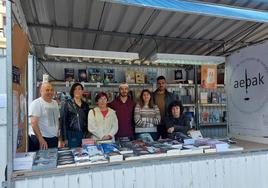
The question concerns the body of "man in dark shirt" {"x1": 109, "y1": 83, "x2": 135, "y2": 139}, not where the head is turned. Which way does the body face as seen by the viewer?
toward the camera

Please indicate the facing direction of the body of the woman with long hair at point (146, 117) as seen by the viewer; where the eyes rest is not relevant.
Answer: toward the camera

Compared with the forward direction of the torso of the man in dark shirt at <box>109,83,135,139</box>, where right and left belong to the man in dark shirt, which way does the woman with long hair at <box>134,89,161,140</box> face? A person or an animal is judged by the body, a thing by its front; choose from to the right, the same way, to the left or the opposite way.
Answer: the same way

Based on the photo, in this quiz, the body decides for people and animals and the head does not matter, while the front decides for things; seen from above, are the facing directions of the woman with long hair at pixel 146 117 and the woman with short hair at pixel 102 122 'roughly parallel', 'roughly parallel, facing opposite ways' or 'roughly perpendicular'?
roughly parallel

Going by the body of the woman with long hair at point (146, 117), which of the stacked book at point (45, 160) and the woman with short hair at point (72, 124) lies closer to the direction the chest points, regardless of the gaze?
the stacked book

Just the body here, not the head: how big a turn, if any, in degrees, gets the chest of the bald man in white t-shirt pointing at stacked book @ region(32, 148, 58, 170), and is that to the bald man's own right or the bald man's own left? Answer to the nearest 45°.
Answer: approximately 45° to the bald man's own right

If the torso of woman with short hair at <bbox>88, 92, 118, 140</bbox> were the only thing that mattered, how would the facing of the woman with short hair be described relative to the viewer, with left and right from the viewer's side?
facing the viewer

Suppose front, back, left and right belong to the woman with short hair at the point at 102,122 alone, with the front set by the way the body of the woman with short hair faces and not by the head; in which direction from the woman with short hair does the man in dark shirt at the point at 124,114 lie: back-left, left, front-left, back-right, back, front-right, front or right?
back-left

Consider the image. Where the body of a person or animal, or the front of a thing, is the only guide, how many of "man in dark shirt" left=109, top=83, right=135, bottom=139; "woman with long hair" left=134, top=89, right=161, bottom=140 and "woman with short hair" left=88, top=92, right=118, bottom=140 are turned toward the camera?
3

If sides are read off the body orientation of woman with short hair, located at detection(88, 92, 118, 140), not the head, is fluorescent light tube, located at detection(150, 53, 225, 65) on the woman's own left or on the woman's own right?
on the woman's own left

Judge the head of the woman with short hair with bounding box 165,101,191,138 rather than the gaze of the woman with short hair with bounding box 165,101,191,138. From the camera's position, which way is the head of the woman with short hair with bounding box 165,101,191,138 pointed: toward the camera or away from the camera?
toward the camera

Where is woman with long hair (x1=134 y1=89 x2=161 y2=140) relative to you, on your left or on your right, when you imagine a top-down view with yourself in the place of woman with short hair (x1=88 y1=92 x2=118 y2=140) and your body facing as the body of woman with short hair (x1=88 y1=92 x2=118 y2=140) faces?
on your left

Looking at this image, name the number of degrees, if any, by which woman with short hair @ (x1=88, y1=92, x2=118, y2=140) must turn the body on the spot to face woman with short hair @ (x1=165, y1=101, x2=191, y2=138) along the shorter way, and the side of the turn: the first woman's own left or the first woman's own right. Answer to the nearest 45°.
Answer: approximately 90° to the first woman's own left

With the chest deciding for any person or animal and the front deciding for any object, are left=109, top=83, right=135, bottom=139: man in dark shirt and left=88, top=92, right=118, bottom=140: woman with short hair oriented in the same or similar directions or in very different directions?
same or similar directions

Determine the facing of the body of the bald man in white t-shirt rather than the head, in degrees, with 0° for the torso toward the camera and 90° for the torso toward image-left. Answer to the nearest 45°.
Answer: approximately 315°
